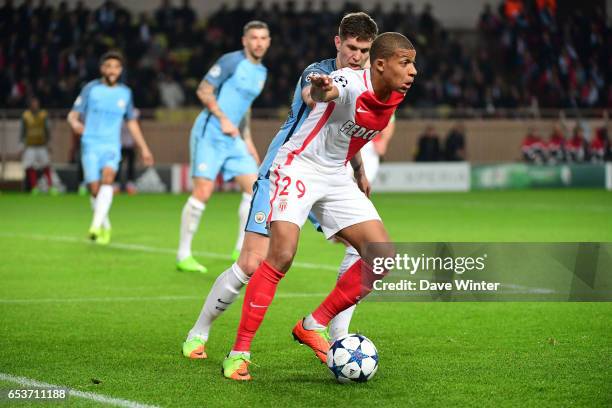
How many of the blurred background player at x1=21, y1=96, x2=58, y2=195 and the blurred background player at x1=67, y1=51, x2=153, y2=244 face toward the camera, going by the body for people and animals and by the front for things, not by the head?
2

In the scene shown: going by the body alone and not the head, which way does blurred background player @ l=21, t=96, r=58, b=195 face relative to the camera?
toward the camera

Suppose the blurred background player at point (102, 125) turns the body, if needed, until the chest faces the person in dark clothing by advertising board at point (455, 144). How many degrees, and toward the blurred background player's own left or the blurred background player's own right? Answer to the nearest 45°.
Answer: approximately 135° to the blurred background player's own left

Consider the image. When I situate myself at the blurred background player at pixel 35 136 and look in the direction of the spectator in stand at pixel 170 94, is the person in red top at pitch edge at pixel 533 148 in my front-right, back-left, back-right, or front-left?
front-right

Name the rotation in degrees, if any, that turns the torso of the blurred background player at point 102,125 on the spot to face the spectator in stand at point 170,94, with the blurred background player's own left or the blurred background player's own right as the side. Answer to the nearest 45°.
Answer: approximately 180°

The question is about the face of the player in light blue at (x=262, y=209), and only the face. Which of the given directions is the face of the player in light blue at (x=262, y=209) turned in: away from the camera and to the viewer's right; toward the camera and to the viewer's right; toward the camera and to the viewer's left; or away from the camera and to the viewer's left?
toward the camera and to the viewer's right

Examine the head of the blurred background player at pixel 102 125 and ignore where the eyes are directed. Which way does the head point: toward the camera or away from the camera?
toward the camera

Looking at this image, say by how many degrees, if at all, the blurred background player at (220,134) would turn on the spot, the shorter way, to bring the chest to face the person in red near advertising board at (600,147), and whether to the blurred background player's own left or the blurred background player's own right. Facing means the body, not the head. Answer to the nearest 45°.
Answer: approximately 90° to the blurred background player's own left

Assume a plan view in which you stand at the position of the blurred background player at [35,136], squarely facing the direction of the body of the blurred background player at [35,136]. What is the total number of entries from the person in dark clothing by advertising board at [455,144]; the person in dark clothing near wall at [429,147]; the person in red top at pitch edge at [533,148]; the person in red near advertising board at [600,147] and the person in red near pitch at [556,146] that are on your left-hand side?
5

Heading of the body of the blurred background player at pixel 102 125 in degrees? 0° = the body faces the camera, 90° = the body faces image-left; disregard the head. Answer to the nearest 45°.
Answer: approximately 0°

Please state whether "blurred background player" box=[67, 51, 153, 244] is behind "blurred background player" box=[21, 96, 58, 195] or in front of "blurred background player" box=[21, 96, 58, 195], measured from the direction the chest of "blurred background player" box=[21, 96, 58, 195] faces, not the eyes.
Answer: in front
